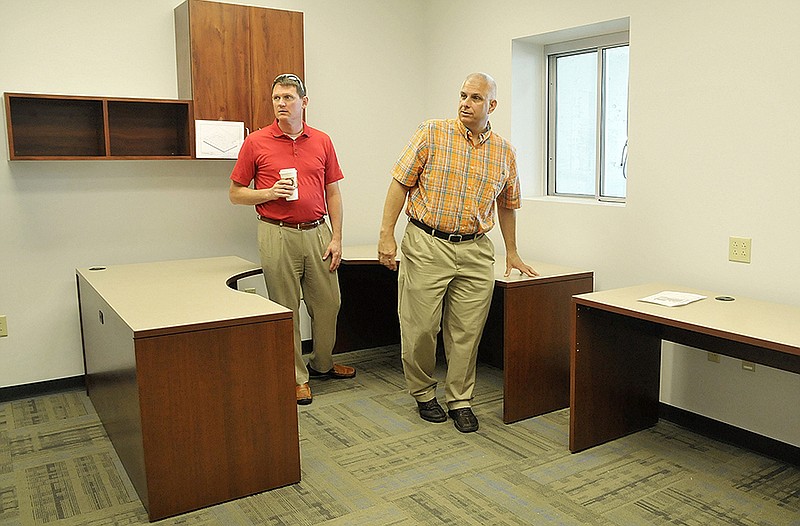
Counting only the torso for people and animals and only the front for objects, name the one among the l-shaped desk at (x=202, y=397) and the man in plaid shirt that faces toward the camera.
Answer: the man in plaid shirt

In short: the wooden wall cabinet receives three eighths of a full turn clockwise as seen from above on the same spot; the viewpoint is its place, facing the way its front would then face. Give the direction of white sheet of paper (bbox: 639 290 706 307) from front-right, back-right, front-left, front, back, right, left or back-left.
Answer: back

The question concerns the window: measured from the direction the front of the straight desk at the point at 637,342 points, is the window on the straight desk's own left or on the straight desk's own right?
on the straight desk's own right

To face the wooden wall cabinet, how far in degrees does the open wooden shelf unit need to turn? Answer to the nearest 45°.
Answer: approximately 90° to its left

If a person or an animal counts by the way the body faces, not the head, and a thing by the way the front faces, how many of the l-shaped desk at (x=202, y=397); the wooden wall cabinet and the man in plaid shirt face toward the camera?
2

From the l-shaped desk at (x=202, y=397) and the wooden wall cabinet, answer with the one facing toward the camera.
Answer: the wooden wall cabinet

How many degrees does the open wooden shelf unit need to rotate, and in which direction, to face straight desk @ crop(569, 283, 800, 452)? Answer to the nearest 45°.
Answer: approximately 45° to its left

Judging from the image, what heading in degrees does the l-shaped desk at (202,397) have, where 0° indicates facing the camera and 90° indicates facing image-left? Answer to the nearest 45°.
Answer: approximately 270°

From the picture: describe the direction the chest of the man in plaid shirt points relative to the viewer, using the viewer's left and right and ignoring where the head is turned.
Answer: facing the viewer

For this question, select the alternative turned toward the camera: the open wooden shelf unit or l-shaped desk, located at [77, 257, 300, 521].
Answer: the open wooden shelf unit

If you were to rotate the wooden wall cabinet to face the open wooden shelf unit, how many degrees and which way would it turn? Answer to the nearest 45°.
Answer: approximately 90° to its right

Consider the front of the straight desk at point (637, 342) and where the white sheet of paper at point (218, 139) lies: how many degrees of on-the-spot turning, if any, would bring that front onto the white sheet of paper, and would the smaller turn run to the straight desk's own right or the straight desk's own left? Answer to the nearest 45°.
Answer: approximately 45° to the straight desk's own right

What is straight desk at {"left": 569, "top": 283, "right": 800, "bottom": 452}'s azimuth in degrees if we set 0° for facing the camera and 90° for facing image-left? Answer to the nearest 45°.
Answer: approximately 45°
